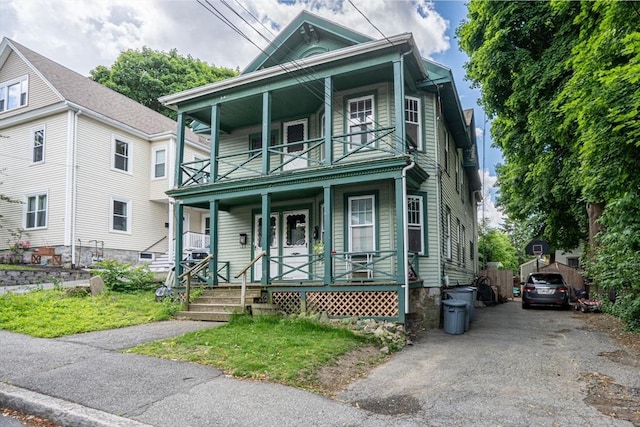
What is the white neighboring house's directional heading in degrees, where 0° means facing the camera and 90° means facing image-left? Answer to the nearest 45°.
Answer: approximately 45°

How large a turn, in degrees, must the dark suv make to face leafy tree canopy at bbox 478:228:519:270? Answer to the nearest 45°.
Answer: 0° — it already faces it

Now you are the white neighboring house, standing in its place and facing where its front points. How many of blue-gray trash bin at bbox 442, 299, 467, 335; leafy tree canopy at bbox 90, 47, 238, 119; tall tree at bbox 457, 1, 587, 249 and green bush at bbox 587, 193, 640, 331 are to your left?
3

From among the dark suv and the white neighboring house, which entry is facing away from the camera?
the dark suv

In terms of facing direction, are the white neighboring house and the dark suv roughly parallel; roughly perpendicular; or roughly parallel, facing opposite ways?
roughly parallel, facing opposite ways

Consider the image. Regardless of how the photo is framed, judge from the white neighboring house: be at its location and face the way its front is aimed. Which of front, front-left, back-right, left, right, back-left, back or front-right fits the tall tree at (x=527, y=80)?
left

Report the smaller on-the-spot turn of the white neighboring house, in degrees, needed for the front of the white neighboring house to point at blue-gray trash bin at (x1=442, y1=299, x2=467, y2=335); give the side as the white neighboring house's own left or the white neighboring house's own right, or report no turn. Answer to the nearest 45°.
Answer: approximately 90° to the white neighboring house's own left

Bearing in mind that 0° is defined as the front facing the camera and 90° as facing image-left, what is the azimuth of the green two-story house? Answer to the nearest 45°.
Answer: approximately 45°

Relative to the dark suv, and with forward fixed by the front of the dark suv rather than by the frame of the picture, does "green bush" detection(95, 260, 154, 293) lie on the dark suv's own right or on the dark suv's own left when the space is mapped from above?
on the dark suv's own left

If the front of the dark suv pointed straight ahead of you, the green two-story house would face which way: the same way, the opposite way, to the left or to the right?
the opposite way

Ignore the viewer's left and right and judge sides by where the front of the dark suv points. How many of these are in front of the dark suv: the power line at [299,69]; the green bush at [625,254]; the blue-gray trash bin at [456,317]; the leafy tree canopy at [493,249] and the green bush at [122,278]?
1

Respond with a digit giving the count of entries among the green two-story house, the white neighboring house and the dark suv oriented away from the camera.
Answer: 1

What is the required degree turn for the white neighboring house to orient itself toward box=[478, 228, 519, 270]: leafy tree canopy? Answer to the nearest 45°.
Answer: approximately 135° to its left
